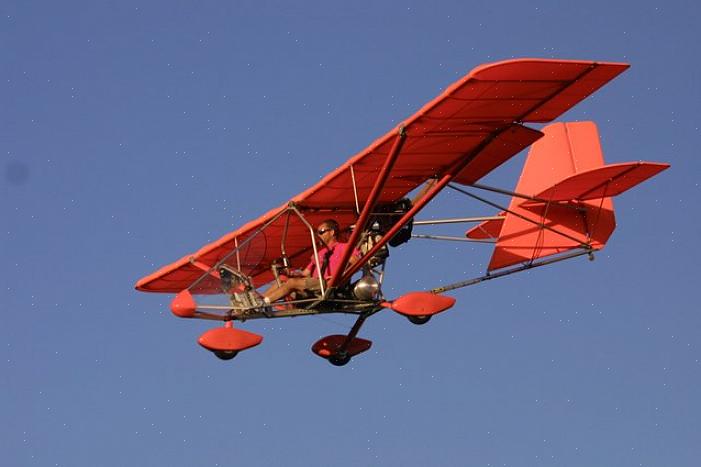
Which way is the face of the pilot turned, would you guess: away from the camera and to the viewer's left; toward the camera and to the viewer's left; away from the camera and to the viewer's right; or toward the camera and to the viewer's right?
toward the camera and to the viewer's left

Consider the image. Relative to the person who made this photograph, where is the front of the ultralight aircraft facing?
facing the viewer and to the left of the viewer
